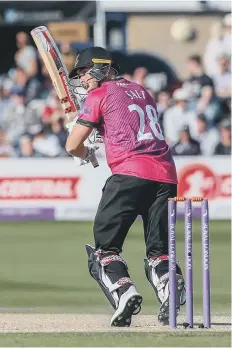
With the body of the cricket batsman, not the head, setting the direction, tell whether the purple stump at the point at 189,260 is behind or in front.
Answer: behind

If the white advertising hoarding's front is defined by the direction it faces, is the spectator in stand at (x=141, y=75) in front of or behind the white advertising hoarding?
behind

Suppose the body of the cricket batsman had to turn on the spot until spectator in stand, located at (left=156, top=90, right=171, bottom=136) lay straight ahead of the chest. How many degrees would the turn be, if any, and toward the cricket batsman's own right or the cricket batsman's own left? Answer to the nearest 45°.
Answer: approximately 45° to the cricket batsman's own right

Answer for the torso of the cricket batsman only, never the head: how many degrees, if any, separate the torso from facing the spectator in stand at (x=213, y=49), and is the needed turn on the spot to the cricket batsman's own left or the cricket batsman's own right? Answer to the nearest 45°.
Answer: approximately 45° to the cricket batsman's own right

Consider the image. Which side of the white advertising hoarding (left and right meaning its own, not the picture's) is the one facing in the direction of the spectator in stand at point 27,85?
back

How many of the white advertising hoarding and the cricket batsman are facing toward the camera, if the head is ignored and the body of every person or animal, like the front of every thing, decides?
1

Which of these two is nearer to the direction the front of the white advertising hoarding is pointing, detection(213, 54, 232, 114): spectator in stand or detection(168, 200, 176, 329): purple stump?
the purple stump

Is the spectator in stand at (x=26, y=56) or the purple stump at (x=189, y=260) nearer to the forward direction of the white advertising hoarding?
the purple stump

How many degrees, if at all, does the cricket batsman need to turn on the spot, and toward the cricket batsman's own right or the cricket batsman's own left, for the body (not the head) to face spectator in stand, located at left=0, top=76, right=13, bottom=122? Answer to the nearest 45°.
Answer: approximately 45° to the cricket batsman's own right

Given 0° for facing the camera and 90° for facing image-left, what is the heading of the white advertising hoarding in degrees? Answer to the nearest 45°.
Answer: approximately 0°

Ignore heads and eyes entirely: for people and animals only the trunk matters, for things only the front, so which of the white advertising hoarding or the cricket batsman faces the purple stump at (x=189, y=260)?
the white advertising hoarding

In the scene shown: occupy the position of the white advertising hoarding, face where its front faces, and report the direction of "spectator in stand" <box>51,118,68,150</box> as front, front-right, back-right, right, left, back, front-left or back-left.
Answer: back

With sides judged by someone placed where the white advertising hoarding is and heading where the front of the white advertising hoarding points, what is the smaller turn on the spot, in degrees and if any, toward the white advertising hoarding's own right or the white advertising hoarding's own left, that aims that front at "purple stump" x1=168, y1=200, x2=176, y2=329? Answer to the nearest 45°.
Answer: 0° — it already faces it

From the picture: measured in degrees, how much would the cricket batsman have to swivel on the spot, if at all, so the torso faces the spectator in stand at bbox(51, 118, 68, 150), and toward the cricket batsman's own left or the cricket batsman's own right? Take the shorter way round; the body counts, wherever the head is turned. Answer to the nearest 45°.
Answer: approximately 45° to the cricket batsman's own right

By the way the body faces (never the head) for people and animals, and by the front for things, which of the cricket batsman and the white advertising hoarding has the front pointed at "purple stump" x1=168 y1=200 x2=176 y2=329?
the white advertising hoarding
